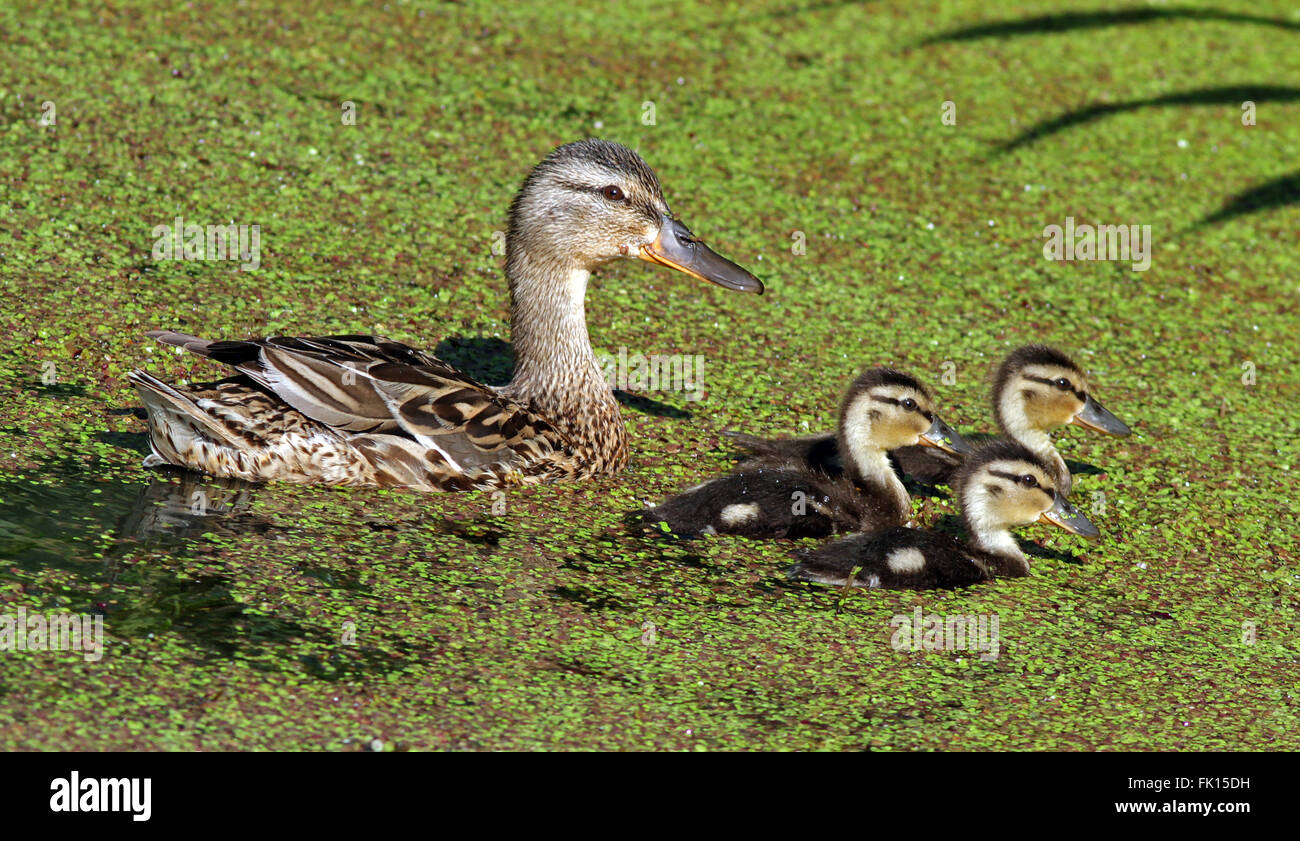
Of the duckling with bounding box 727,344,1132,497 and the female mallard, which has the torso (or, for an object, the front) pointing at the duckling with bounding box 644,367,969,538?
the female mallard

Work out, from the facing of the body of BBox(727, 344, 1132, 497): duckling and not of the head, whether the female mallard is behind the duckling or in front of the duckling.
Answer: behind

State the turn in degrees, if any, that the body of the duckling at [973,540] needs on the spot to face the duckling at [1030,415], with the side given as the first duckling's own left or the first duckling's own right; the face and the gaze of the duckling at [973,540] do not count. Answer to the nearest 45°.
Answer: approximately 90° to the first duckling's own left

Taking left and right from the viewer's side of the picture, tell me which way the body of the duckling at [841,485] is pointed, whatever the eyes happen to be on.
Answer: facing to the right of the viewer

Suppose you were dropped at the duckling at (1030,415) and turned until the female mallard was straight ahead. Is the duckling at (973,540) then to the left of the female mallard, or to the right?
left

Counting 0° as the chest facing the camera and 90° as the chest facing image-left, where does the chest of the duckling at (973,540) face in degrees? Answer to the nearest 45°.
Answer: approximately 270°

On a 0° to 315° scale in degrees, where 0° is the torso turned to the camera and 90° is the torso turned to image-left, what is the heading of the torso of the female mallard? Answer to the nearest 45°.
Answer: approximately 270°

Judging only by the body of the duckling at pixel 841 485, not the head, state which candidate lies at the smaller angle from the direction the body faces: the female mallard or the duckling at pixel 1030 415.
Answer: the duckling

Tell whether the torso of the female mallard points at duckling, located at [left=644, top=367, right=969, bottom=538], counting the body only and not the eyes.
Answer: yes

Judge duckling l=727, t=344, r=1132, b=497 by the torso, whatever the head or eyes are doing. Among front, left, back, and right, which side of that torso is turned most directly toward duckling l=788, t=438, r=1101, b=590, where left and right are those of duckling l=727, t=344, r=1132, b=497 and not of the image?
right

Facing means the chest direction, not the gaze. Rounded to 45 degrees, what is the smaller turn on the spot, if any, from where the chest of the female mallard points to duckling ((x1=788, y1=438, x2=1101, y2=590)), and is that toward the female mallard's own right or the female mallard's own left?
0° — it already faces it

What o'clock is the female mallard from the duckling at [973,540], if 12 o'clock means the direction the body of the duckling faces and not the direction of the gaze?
The female mallard is roughly at 6 o'clock from the duckling.
